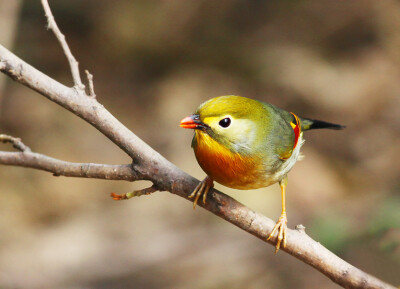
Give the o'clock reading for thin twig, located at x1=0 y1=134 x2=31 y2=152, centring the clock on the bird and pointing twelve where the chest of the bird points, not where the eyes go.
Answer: The thin twig is roughly at 1 o'clock from the bird.

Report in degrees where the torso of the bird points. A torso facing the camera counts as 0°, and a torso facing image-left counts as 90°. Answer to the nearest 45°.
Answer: approximately 45°

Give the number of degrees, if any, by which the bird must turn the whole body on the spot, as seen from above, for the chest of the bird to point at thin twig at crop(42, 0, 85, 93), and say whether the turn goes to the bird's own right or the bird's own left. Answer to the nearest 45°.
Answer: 0° — it already faces it

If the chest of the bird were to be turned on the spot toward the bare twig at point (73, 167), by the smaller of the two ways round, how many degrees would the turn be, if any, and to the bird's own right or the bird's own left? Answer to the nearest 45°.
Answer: approximately 45° to the bird's own right
